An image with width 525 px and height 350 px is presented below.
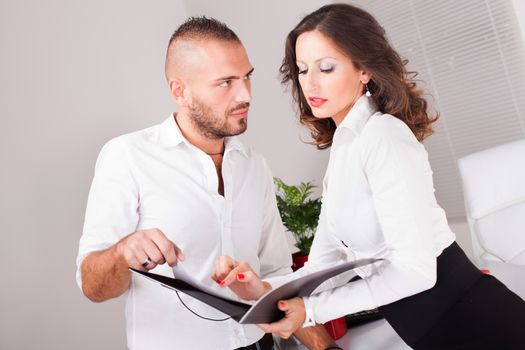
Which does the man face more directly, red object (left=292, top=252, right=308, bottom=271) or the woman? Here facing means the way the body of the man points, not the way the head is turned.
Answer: the woman

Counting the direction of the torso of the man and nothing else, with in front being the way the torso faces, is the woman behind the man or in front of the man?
in front

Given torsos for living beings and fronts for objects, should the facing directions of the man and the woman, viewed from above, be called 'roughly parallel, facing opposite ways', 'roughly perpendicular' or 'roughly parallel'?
roughly perpendicular

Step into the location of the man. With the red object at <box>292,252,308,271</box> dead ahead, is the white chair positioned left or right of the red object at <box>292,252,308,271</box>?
right

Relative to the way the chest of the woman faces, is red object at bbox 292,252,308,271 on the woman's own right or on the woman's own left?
on the woman's own right

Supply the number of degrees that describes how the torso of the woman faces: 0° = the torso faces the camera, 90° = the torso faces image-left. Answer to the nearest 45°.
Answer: approximately 45°

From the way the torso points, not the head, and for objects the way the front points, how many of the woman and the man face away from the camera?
0

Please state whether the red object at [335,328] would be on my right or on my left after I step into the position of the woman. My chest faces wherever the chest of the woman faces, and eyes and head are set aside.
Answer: on my right

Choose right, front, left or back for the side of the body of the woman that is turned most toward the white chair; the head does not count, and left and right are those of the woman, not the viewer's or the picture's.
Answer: back

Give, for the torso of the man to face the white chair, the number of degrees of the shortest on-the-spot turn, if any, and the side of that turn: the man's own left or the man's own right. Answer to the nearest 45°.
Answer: approximately 45° to the man's own left

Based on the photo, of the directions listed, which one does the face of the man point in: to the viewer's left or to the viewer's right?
to the viewer's right
